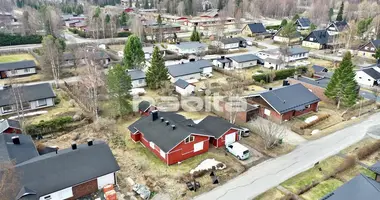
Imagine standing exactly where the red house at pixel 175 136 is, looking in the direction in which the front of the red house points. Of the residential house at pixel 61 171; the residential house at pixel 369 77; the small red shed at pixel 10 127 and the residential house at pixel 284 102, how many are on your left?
2

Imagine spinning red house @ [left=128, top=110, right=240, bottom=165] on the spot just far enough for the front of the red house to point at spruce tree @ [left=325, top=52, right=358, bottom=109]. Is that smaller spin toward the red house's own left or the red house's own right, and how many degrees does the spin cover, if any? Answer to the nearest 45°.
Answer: approximately 90° to the red house's own left

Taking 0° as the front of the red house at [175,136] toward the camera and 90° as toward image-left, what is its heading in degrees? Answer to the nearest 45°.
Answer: approximately 315°

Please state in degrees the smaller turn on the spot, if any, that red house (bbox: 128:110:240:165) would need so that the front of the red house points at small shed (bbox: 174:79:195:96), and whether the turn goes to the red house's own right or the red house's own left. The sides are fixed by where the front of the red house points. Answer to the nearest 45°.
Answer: approximately 135° to the red house's own left

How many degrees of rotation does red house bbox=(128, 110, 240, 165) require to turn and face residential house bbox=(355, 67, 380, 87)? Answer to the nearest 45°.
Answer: approximately 90° to its left

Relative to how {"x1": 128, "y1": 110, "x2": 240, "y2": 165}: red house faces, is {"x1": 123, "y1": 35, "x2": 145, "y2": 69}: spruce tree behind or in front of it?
behind

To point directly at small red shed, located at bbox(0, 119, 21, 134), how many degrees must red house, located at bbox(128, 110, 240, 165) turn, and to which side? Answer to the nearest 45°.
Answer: approximately 135° to its right

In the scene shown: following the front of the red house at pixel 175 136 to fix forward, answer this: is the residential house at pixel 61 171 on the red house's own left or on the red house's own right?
on the red house's own right

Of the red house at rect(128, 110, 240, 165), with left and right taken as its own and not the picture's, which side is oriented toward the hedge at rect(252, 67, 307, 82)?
left

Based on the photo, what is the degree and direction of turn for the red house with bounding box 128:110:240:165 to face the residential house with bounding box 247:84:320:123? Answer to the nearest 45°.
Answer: approximately 90° to its left

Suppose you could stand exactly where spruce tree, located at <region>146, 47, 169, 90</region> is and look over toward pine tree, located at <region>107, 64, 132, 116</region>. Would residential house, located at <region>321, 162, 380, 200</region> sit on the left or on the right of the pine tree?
left
